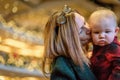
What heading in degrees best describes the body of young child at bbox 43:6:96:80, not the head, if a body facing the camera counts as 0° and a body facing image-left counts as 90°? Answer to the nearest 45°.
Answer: approximately 270°
